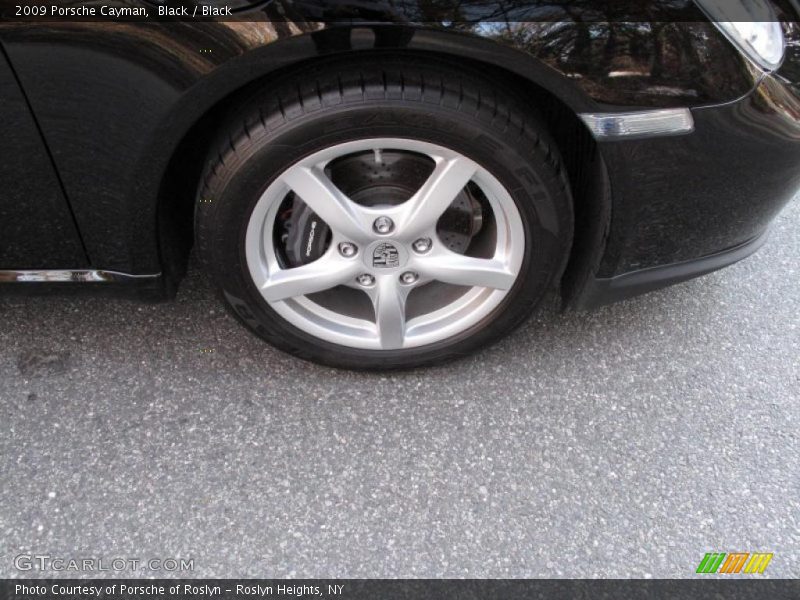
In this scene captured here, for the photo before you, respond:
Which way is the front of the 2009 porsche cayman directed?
to the viewer's right
